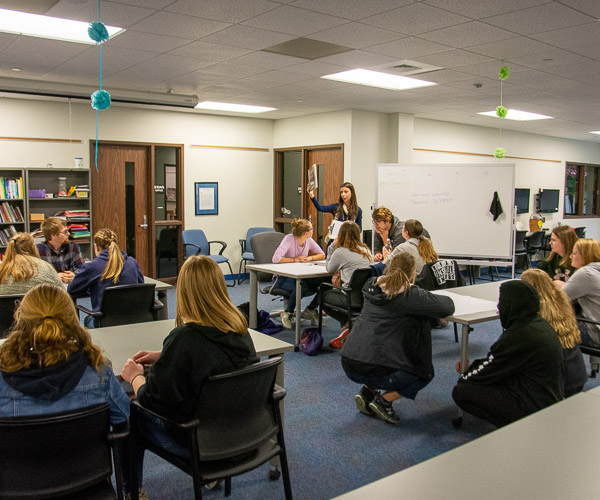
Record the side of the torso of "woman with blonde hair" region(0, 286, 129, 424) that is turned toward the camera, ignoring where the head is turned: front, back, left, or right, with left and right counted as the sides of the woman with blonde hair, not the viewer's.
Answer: back

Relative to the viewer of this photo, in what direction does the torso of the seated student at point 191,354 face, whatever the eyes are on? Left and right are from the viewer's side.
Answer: facing away from the viewer and to the left of the viewer

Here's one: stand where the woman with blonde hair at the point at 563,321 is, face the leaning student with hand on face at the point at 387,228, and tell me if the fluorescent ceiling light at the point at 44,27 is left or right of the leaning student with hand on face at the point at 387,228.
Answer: left

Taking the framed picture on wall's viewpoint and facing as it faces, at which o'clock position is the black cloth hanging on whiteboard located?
The black cloth hanging on whiteboard is roughly at 10 o'clock from the framed picture on wall.

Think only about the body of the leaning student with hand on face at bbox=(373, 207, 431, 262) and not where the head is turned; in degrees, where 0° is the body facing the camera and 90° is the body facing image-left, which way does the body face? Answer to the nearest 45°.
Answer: approximately 45°

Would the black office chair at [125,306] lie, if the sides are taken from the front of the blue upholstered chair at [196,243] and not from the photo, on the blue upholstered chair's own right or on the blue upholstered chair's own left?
on the blue upholstered chair's own right

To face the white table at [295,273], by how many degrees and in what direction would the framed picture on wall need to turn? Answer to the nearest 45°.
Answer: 0° — it already faces it

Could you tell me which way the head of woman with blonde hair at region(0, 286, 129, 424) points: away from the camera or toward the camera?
away from the camera

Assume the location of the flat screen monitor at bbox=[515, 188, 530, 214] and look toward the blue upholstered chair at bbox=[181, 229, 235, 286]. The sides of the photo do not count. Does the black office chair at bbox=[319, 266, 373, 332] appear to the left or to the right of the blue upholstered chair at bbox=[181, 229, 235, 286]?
left

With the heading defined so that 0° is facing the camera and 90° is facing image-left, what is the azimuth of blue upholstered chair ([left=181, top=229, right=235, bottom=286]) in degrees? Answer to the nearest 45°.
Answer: approximately 315°

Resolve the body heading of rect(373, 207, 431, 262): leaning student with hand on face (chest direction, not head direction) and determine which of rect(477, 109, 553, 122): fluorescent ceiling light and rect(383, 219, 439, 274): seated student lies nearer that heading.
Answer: the seated student

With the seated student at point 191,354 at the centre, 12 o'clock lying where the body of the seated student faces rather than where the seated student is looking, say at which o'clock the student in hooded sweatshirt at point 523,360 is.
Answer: The student in hooded sweatshirt is roughly at 4 o'clock from the seated student.
